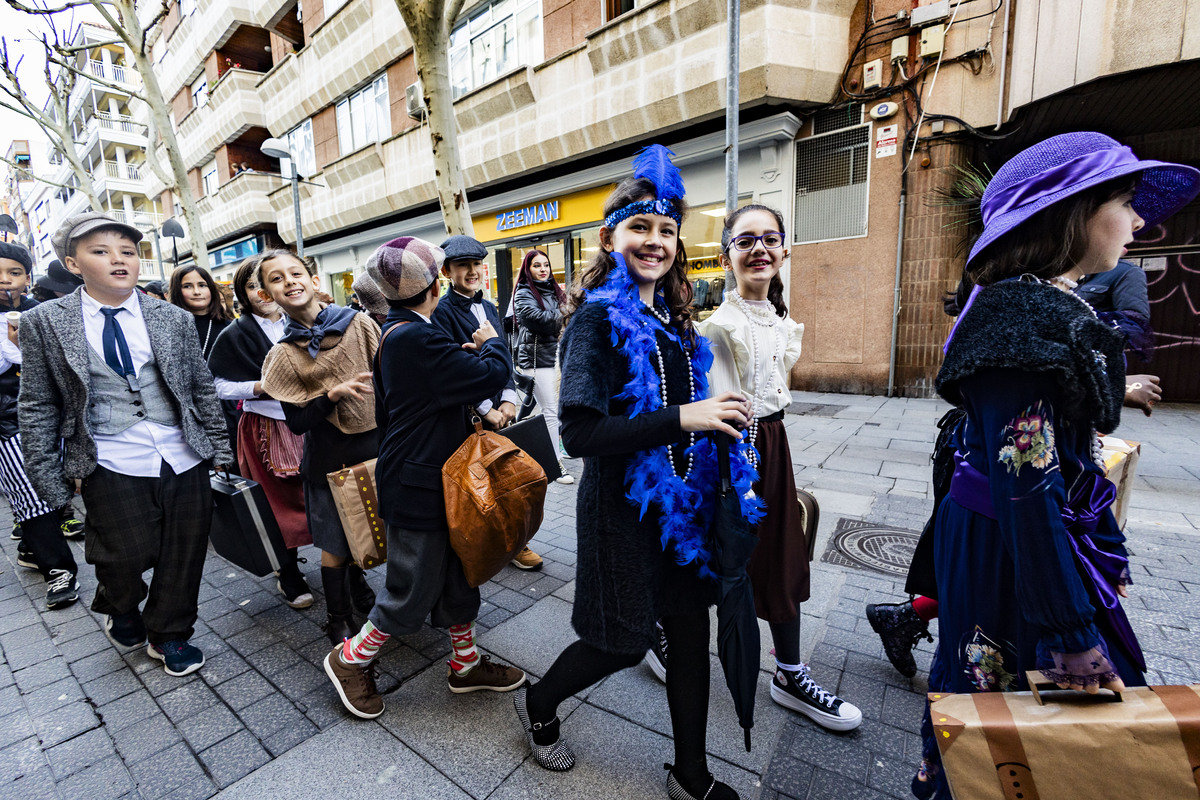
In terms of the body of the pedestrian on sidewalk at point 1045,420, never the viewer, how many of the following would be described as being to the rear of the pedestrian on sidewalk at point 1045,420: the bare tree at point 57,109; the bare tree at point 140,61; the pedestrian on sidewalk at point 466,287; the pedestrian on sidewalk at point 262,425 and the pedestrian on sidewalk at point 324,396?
5

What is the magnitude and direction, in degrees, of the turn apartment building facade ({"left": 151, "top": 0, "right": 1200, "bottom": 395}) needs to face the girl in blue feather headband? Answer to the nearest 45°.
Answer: approximately 45° to its left

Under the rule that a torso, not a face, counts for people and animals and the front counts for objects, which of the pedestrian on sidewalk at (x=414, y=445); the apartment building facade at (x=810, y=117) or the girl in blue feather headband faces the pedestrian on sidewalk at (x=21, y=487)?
the apartment building facade

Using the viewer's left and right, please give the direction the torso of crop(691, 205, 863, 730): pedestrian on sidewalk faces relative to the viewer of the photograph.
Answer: facing the viewer and to the right of the viewer

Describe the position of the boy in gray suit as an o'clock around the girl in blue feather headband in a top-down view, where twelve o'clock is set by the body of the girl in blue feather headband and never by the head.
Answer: The boy in gray suit is roughly at 5 o'clock from the girl in blue feather headband.

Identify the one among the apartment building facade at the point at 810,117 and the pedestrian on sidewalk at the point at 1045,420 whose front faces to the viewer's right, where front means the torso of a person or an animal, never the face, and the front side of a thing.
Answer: the pedestrian on sidewalk

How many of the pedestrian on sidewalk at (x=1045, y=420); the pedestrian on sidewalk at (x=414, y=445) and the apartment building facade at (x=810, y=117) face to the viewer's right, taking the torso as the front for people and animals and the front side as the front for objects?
2

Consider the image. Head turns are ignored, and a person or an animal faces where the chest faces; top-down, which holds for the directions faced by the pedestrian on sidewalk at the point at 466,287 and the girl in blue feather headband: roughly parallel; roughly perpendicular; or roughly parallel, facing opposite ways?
roughly parallel

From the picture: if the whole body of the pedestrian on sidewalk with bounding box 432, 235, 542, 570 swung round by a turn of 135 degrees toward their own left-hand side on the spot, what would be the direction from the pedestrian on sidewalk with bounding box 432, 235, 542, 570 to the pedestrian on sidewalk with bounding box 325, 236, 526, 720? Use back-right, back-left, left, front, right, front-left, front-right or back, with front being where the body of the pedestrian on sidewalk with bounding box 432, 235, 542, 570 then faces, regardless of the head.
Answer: back

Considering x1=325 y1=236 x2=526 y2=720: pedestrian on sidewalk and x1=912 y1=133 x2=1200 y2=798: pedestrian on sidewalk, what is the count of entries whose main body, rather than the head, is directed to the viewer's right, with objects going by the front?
2

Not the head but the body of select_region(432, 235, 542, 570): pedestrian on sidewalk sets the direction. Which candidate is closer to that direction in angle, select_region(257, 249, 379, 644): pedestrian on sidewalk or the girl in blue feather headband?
the girl in blue feather headband

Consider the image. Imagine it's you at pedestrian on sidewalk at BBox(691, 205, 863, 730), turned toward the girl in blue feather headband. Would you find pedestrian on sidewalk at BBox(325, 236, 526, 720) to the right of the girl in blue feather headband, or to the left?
right

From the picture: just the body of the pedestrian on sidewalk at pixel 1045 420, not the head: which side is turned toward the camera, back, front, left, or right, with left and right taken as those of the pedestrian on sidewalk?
right

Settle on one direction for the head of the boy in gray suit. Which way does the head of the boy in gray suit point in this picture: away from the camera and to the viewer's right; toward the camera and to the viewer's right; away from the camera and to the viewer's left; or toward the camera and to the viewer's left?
toward the camera and to the viewer's right
